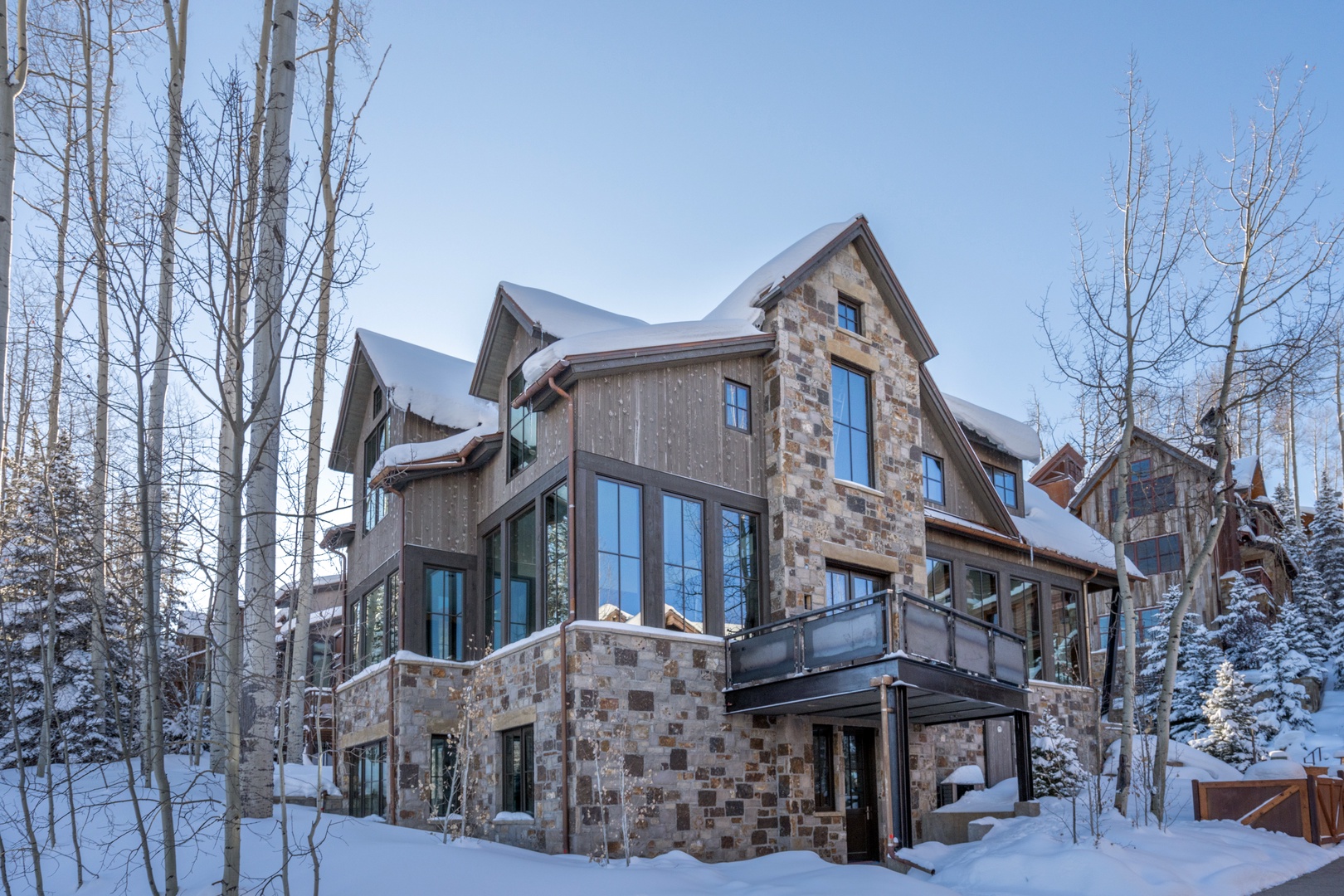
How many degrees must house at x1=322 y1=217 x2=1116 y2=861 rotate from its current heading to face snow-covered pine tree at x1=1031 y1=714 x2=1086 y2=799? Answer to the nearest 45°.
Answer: approximately 90° to its left

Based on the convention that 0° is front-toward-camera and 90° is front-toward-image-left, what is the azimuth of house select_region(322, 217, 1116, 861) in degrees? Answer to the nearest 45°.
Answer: approximately 315°

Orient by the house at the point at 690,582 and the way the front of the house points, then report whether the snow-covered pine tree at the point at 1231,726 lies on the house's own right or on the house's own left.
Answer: on the house's own left

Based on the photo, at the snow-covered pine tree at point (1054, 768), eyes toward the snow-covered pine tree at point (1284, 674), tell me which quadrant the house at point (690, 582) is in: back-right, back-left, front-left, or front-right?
back-left

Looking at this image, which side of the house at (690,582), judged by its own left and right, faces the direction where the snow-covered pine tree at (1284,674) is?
left
